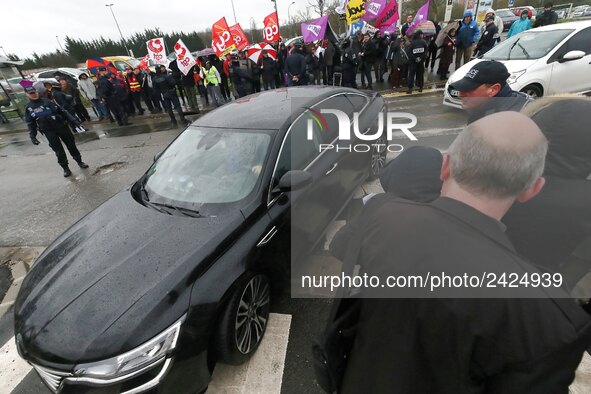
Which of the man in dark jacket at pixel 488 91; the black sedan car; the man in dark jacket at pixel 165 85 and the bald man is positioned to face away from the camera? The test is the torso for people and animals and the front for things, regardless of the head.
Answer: the bald man

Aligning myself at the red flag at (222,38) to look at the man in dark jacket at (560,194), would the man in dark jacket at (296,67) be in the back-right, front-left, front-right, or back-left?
front-left

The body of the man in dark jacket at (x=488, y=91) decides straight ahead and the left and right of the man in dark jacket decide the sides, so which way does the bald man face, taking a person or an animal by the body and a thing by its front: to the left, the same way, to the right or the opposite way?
to the right

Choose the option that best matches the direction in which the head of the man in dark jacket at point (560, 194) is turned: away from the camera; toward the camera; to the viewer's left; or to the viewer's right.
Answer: away from the camera

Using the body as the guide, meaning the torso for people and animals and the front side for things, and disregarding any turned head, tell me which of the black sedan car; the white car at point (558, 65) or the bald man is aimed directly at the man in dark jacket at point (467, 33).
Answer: the bald man

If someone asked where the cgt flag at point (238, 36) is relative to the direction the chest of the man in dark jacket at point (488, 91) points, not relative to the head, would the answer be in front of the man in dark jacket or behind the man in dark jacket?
in front

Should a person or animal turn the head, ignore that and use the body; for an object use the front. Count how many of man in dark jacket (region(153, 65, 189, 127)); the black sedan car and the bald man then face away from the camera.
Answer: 1

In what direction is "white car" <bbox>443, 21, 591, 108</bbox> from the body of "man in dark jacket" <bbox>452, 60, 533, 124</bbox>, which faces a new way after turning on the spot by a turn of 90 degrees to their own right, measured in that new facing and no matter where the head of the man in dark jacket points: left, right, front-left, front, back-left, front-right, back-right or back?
front

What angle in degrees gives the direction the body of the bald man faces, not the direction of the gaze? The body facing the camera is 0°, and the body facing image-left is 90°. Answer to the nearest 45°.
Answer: approximately 180°

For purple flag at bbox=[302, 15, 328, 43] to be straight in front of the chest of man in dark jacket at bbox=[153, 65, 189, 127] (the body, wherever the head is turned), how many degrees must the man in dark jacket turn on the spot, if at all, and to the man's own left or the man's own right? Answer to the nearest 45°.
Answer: approximately 90° to the man's own left

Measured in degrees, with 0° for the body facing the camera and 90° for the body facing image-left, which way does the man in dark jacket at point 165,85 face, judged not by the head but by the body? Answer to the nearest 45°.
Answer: approximately 0°

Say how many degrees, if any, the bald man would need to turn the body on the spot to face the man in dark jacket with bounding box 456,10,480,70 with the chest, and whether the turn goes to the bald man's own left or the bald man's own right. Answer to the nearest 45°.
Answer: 0° — they already face them

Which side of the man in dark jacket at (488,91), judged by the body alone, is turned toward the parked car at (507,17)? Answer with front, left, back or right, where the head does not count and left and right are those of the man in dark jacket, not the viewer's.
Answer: right

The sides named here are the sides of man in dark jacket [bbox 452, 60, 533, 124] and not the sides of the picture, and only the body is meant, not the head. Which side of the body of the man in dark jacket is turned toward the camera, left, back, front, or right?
left

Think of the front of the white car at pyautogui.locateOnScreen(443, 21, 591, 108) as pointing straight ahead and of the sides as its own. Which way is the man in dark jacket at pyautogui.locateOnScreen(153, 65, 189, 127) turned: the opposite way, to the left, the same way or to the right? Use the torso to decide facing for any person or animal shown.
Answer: to the left

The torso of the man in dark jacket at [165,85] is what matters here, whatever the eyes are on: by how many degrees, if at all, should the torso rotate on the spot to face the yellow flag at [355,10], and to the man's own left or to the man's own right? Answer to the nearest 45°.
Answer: approximately 90° to the man's own left
